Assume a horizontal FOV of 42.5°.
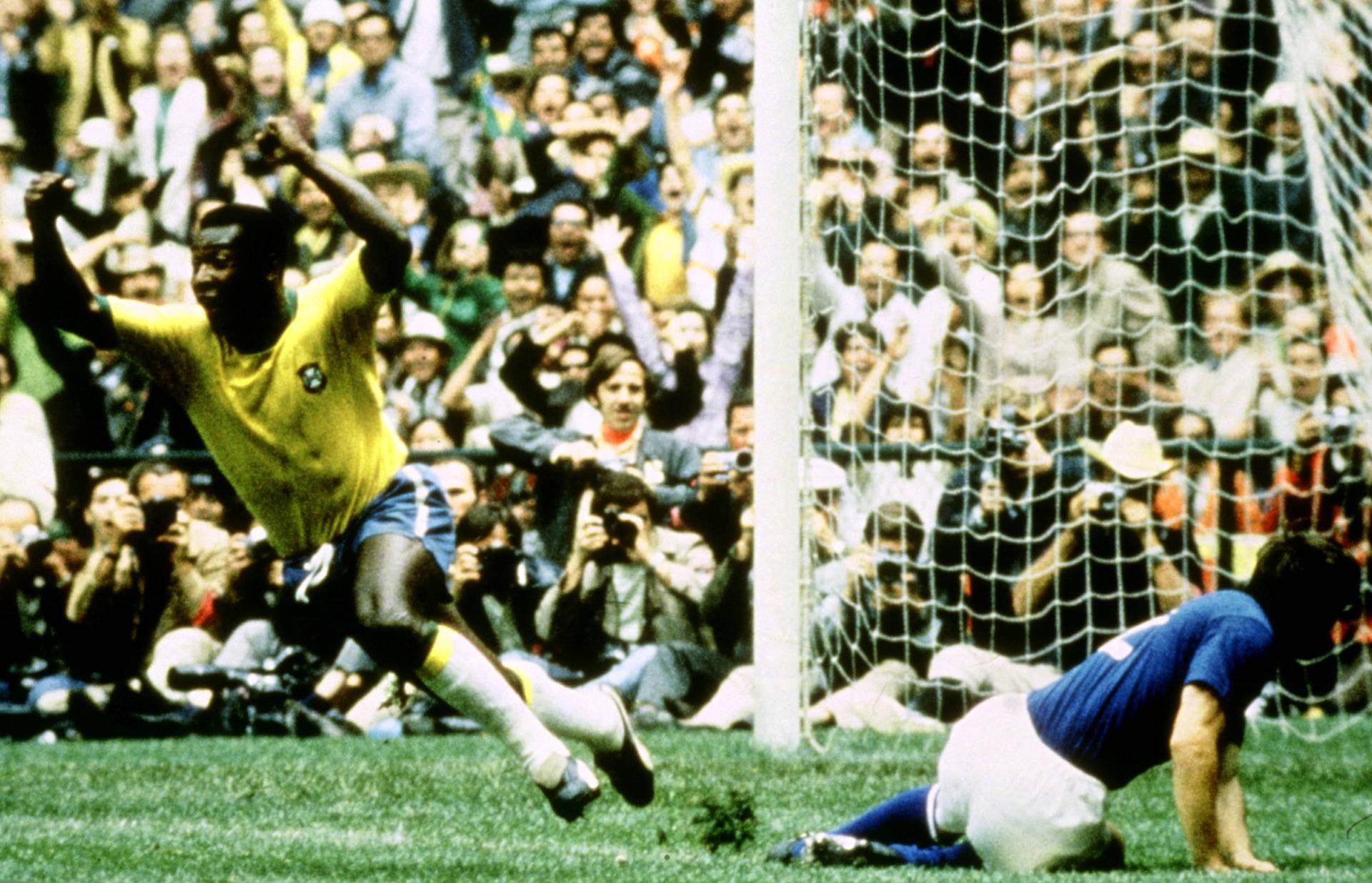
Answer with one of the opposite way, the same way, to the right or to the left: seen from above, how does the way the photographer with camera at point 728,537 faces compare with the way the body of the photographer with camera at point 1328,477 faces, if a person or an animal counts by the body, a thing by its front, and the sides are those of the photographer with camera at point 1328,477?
the same way

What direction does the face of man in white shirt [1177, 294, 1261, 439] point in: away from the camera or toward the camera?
toward the camera

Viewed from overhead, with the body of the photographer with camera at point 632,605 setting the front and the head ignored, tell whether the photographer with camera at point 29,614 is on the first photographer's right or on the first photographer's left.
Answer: on the first photographer's right

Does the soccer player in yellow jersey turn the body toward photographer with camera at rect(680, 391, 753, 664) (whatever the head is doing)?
no

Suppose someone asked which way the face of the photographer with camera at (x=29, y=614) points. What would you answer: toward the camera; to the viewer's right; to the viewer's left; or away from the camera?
toward the camera

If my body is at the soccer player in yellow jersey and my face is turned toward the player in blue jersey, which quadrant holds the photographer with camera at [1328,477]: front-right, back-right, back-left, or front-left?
front-left

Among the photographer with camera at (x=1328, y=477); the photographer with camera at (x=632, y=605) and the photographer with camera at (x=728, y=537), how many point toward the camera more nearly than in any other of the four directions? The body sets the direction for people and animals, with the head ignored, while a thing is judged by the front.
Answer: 3

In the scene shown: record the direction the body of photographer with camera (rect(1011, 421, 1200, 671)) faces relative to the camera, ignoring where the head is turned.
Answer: toward the camera

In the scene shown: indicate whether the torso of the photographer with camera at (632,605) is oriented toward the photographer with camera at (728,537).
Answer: no

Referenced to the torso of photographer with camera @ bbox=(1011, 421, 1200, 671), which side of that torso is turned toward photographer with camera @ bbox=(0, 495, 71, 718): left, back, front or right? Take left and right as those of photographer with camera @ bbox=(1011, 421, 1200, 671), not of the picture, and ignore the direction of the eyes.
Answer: right

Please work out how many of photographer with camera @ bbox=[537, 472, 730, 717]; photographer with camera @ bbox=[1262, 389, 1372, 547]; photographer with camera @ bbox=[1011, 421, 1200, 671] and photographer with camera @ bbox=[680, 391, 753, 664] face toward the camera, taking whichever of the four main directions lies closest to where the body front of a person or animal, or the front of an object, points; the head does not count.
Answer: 4

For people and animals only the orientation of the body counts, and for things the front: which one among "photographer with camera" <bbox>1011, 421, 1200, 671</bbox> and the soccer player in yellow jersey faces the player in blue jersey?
the photographer with camera

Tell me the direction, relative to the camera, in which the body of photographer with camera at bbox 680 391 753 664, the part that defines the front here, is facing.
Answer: toward the camera

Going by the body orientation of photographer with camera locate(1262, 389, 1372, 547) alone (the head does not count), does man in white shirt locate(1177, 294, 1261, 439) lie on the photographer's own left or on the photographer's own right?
on the photographer's own right

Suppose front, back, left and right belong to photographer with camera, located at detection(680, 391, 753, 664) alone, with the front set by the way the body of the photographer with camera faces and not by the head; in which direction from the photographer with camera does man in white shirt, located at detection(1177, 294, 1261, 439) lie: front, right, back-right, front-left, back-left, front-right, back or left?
left

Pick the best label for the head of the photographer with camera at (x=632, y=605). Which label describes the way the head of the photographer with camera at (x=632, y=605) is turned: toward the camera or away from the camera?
toward the camera

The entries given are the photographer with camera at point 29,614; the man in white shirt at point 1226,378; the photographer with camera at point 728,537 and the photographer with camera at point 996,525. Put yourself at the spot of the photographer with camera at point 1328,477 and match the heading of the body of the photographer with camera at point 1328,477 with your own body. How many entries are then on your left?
0

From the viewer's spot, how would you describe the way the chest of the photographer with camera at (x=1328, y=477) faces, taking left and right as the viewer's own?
facing the viewer

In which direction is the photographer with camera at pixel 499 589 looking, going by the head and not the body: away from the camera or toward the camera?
toward the camera

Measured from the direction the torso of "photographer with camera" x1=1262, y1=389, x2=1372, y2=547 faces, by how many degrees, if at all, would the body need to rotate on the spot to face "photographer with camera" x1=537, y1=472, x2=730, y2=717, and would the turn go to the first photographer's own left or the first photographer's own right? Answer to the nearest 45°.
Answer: approximately 90° to the first photographer's own right

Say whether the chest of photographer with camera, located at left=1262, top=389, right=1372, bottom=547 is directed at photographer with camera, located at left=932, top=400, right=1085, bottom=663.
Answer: no

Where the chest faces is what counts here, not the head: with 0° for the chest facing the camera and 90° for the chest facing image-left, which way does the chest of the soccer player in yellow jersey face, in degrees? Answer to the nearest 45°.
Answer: approximately 45°
